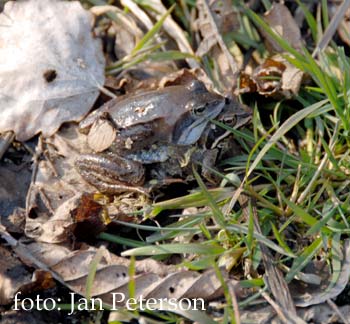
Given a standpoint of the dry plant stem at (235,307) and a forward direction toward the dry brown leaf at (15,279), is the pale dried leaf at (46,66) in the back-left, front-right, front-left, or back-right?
front-right

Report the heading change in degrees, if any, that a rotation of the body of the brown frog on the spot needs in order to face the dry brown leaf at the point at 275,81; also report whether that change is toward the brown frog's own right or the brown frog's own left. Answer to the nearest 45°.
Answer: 0° — it already faces it

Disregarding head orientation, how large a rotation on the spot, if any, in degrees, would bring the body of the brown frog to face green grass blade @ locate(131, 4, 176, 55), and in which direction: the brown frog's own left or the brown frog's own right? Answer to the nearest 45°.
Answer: approximately 90° to the brown frog's own left

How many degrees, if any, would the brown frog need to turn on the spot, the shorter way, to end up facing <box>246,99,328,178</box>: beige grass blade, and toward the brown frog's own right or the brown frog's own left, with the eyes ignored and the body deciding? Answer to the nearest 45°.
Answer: approximately 45° to the brown frog's own right

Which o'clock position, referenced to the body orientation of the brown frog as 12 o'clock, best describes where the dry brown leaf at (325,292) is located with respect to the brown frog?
The dry brown leaf is roughly at 2 o'clock from the brown frog.

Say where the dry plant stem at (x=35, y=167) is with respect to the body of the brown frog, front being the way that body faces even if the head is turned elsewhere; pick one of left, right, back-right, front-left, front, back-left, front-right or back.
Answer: back

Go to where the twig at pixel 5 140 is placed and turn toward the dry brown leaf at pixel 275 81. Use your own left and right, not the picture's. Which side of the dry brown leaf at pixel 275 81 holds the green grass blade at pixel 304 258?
right

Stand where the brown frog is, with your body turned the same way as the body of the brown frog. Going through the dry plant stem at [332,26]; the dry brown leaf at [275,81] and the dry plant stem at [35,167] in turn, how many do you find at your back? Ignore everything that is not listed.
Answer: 1

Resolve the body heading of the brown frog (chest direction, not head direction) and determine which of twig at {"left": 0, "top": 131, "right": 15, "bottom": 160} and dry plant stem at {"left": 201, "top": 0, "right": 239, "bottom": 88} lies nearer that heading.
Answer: the dry plant stem

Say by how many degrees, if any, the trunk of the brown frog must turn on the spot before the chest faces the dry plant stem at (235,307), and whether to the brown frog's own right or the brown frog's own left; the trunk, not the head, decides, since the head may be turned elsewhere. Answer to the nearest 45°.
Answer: approximately 90° to the brown frog's own right

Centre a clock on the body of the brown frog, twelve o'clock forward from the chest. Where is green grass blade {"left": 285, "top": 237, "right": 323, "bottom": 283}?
The green grass blade is roughly at 2 o'clock from the brown frog.

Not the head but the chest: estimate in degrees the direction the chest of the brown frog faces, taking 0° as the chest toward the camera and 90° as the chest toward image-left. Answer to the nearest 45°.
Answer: approximately 270°

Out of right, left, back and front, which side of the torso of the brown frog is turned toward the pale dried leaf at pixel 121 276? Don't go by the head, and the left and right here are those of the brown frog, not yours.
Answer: right

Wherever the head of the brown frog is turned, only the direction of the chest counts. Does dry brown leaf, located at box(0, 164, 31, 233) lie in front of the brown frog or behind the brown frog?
behind

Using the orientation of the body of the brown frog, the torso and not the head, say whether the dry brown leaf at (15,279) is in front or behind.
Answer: behind

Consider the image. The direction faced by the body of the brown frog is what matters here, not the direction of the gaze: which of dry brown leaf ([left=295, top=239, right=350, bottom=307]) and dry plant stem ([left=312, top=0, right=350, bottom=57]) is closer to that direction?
the dry plant stem

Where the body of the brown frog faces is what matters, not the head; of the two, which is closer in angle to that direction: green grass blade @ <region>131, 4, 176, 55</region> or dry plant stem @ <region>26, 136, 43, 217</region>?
the green grass blade
